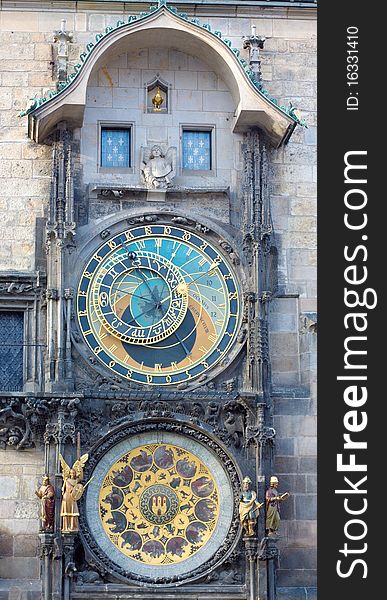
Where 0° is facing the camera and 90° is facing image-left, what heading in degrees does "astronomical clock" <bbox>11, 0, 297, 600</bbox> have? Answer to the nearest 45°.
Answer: approximately 0°
